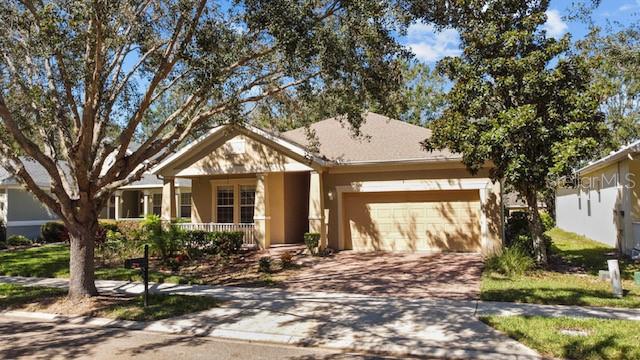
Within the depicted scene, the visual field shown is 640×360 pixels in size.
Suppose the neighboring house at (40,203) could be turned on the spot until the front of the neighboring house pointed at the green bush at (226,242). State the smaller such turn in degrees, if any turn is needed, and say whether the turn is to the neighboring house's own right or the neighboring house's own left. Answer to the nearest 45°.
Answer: approximately 45° to the neighboring house's own left

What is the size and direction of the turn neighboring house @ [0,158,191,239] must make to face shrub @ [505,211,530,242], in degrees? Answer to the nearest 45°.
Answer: approximately 45° to its left

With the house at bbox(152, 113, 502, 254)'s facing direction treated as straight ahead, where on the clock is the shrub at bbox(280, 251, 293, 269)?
The shrub is roughly at 1 o'clock from the house.

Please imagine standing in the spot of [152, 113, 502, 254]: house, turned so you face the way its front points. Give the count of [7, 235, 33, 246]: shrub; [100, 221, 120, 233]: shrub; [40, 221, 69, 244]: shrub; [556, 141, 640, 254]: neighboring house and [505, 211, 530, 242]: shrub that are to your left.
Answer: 2

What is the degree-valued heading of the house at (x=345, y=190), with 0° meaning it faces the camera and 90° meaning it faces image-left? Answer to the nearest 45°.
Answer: approximately 0°

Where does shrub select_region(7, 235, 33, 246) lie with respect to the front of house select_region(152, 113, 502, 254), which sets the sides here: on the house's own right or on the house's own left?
on the house's own right

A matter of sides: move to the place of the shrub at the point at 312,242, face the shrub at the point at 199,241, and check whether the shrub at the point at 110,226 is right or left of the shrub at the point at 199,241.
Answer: right

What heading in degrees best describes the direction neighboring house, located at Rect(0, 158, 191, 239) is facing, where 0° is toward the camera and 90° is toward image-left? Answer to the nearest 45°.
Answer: approximately 0°

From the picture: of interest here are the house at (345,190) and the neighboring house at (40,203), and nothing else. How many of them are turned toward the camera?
2

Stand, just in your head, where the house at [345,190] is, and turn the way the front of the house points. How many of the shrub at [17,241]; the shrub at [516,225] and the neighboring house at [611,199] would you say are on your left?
2

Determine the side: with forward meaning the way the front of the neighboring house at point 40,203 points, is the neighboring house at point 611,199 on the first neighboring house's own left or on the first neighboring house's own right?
on the first neighboring house's own left

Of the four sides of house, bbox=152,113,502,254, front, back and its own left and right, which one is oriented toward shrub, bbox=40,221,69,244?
right

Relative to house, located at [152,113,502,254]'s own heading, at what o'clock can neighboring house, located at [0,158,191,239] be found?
The neighboring house is roughly at 4 o'clock from the house.
